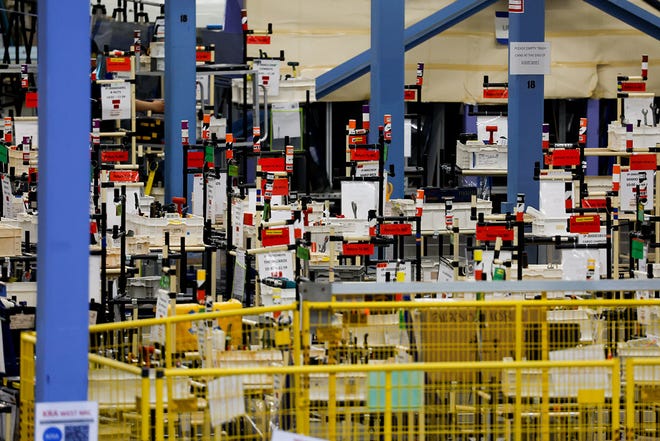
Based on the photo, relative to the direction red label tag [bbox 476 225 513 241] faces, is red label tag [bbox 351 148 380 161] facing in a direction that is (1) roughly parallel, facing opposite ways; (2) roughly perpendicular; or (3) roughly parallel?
roughly parallel

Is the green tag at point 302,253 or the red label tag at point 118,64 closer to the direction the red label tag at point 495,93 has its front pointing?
the green tag

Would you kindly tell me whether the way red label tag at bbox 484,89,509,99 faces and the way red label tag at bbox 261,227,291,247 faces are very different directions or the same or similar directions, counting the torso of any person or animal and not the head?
same or similar directions

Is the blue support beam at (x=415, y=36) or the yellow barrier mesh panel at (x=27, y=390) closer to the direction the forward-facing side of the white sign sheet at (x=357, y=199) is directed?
the yellow barrier mesh panel

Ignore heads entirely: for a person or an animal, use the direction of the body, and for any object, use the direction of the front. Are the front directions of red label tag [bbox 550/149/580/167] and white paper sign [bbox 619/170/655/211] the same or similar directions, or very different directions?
same or similar directions

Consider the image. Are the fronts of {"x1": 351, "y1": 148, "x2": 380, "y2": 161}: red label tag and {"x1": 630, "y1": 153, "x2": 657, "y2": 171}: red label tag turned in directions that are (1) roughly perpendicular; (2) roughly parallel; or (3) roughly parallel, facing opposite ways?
roughly parallel

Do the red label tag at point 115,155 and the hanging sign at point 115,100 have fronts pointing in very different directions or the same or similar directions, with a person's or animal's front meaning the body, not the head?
same or similar directions

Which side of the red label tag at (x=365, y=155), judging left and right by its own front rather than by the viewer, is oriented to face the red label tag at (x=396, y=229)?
front

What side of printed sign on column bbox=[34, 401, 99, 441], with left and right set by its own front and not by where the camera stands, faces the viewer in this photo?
front

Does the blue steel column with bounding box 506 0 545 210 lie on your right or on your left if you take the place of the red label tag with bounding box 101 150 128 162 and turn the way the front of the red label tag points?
on your left

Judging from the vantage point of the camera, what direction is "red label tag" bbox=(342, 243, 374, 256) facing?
facing the viewer
